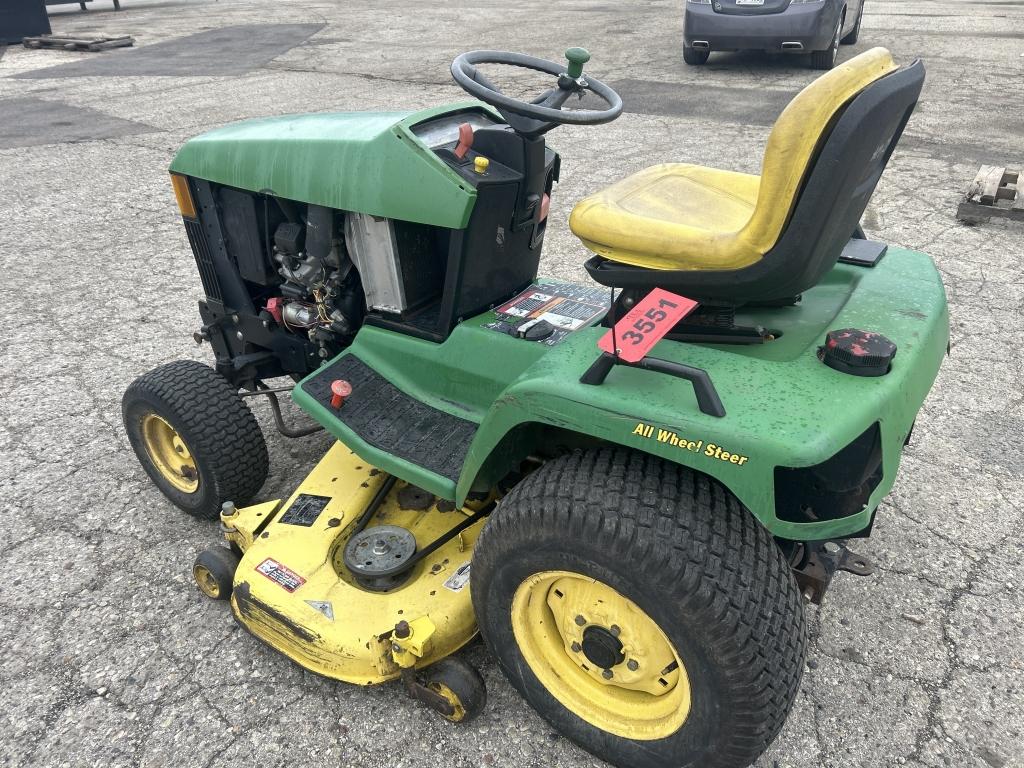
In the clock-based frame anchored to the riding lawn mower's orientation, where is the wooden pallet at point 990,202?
The wooden pallet is roughly at 3 o'clock from the riding lawn mower.

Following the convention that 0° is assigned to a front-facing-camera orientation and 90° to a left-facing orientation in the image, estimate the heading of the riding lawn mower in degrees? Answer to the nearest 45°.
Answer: approximately 135°

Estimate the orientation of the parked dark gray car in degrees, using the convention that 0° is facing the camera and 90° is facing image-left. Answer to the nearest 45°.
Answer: approximately 180°

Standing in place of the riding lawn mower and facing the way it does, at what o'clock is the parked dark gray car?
The parked dark gray car is roughly at 2 o'clock from the riding lawn mower.

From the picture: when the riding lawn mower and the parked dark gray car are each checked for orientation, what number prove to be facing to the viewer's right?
0

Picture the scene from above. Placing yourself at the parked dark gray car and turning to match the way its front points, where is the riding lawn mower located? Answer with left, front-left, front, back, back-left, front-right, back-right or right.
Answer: back

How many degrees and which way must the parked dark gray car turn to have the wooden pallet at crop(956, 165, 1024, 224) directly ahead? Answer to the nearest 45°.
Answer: approximately 180°
